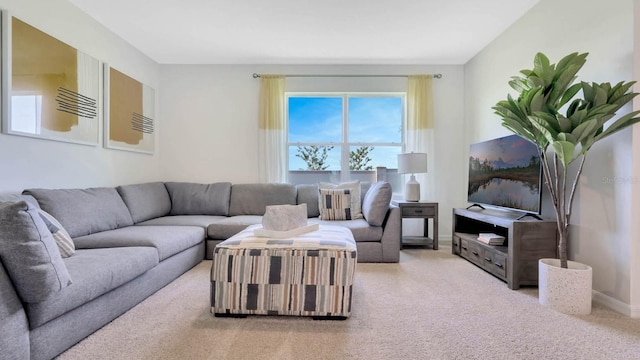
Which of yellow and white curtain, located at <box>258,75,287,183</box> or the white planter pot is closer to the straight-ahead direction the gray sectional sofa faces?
the white planter pot

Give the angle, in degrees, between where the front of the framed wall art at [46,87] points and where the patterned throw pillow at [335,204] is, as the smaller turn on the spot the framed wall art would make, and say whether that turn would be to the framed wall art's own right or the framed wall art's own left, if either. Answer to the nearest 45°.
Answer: approximately 45° to the framed wall art's own left

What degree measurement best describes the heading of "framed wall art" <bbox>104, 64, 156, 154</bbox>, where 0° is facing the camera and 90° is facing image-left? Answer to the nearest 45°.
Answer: approximately 315°

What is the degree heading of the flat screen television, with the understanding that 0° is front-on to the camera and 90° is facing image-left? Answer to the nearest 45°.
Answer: approximately 45°

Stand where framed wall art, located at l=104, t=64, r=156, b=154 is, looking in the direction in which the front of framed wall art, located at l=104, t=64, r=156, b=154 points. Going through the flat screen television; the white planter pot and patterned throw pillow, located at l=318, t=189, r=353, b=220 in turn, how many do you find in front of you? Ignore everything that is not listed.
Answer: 3

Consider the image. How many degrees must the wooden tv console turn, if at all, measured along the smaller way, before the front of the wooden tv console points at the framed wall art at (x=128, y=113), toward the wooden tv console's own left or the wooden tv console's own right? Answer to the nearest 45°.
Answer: approximately 45° to the wooden tv console's own right

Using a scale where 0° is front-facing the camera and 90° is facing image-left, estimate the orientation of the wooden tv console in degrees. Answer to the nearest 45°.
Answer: approximately 45°
